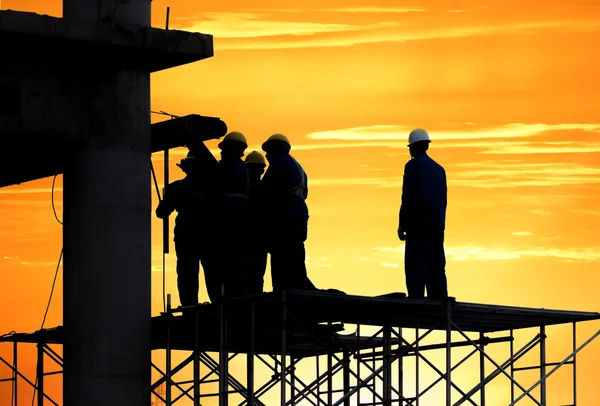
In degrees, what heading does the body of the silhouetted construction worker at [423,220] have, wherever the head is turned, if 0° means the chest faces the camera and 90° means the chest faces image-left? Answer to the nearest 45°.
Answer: approximately 135°

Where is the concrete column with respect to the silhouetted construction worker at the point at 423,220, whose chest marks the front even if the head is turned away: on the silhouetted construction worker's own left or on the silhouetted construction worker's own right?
on the silhouetted construction worker's own left

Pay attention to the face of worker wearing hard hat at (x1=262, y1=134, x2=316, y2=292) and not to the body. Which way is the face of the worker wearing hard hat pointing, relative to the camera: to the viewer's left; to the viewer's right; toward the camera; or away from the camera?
to the viewer's left

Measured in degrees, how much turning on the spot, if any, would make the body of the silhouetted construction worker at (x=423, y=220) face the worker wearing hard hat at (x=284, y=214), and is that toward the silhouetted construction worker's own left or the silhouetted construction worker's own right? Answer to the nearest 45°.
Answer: approximately 45° to the silhouetted construction worker's own left

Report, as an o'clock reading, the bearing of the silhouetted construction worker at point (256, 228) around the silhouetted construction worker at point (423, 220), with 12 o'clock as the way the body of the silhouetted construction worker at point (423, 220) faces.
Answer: the silhouetted construction worker at point (256, 228) is roughly at 11 o'clock from the silhouetted construction worker at point (423, 220).

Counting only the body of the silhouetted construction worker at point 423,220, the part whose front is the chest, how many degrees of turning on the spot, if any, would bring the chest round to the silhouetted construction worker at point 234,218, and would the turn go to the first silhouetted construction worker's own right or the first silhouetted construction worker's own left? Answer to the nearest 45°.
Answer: approximately 45° to the first silhouetted construction worker's own left

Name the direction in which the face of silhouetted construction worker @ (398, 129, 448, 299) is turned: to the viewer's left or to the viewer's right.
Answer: to the viewer's left
